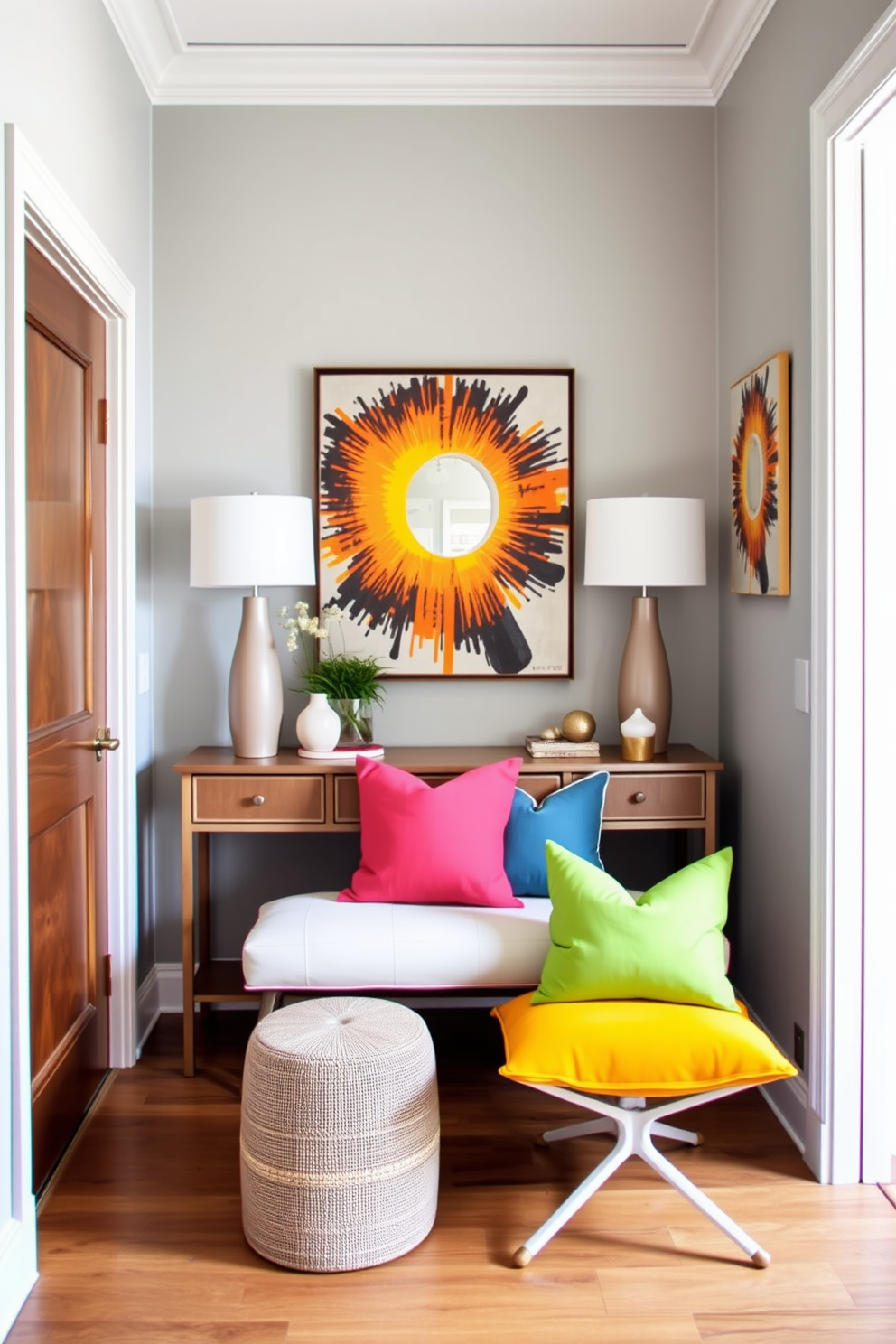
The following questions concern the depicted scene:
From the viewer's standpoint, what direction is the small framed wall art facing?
to the viewer's left

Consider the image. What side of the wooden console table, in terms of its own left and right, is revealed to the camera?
front

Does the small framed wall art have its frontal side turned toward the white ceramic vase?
yes

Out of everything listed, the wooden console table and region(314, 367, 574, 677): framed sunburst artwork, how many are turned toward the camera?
2

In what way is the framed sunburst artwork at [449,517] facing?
toward the camera

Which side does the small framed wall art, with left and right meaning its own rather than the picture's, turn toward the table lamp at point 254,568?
front

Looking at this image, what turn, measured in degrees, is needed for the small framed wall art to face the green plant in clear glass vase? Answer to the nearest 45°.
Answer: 0° — it already faces it

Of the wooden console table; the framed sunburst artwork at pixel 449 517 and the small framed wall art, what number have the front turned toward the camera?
2

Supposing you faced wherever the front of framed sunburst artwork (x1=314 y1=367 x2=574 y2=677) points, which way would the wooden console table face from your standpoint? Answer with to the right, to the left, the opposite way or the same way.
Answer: the same way

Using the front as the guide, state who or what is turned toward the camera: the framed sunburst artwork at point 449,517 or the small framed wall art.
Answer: the framed sunburst artwork

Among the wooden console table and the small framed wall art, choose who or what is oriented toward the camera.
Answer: the wooden console table
